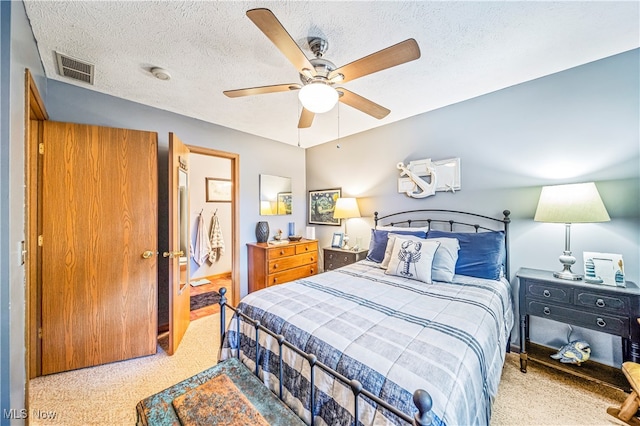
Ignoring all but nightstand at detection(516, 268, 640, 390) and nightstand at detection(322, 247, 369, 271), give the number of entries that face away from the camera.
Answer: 0

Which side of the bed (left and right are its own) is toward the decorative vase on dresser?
right

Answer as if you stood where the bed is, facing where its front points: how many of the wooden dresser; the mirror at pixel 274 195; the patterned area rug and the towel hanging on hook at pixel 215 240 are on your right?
4

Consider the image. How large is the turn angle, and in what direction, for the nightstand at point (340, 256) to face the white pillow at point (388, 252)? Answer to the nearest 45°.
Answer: approximately 90° to its left

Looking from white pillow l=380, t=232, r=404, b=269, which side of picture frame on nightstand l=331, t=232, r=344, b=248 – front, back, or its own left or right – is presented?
left

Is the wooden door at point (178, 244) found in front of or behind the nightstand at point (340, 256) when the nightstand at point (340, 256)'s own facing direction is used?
in front

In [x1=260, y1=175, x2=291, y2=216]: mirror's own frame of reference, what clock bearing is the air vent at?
The air vent is roughly at 3 o'clock from the mirror.

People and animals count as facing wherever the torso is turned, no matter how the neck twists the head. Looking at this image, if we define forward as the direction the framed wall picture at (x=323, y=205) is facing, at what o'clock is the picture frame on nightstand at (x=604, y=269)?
The picture frame on nightstand is roughly at 9 o'clock from the framed wall picture.

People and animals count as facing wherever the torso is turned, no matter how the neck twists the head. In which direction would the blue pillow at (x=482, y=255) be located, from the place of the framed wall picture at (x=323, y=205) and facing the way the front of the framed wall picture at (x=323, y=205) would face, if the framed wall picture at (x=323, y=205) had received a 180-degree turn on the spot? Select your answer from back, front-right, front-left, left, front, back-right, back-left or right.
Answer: right

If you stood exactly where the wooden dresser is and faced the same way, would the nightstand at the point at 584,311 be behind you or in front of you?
in front
